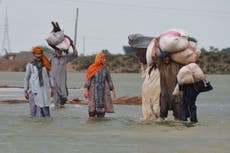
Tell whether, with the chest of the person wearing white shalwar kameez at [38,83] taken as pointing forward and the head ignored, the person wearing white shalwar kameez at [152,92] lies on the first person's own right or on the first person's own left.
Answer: on the first person's own left

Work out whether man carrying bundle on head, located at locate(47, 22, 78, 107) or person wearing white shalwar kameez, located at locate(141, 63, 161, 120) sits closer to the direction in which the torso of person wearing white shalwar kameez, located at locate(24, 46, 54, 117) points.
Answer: the person wearing white shalwar kameez

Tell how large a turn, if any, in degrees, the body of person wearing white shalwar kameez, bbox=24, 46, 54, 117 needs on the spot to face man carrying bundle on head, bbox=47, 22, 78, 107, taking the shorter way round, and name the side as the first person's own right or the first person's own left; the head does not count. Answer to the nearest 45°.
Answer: approximately 180°

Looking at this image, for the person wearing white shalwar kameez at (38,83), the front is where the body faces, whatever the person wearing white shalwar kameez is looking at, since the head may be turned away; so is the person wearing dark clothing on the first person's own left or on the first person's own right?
on the first person's own left

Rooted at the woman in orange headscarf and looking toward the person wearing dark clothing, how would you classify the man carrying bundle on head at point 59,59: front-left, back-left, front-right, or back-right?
back-left

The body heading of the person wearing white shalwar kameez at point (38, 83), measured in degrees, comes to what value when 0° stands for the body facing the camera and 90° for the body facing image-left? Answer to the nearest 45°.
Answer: approximately 0°

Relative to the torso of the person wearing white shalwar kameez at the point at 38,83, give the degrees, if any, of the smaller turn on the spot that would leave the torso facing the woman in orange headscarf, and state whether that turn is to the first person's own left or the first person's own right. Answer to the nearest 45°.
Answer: approximately 90° to the first person's own left

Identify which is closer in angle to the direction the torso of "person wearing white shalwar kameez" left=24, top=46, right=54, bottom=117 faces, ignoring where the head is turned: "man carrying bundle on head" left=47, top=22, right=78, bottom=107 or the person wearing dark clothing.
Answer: the person wearing dark clothing
